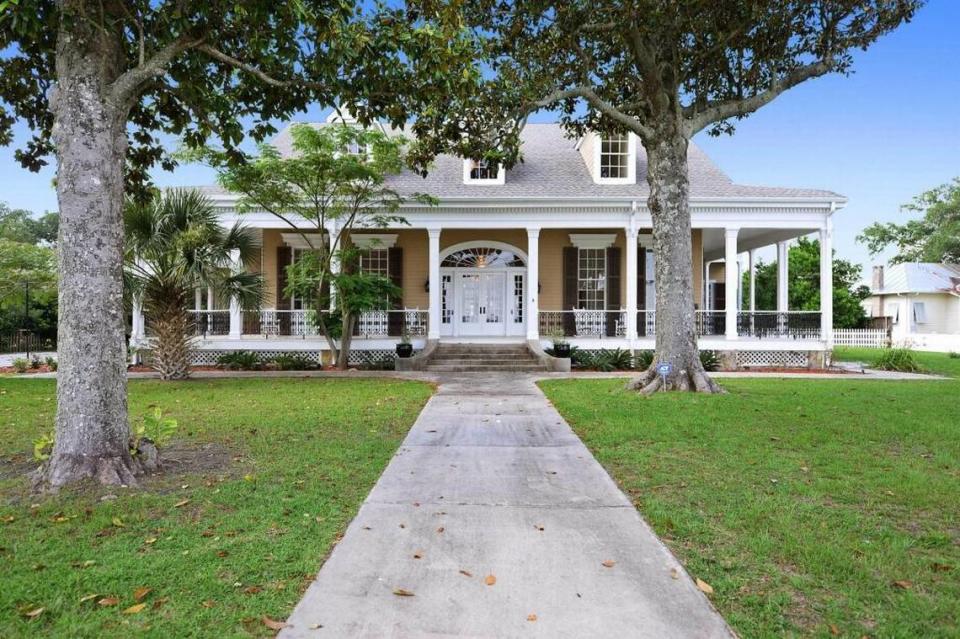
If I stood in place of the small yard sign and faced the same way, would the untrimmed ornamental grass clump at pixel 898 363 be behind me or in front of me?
behind

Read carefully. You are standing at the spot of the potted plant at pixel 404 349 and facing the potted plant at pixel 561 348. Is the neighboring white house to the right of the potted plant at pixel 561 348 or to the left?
left

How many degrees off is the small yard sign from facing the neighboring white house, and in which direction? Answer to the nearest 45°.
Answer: approximately 135° to its left

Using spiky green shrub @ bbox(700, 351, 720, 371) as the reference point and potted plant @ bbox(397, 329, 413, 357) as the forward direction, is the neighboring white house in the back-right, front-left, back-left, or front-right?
back-right

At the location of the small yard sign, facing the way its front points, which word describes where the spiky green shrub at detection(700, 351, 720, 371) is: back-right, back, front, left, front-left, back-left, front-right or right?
back

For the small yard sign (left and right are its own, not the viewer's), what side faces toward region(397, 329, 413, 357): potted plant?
right

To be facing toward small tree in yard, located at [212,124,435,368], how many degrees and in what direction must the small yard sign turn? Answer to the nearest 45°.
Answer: approximately 90° to its right

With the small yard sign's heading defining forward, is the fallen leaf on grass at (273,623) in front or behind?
in front

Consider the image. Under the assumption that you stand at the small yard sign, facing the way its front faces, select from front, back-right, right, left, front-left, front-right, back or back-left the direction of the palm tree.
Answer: right

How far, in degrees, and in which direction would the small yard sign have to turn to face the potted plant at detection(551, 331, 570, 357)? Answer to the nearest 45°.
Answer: approximately 135° to its right

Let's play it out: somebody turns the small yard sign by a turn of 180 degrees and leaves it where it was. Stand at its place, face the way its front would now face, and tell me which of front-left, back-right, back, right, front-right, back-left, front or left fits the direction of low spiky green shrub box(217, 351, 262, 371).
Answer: left

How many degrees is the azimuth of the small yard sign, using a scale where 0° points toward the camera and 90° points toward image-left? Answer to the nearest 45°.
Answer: approximately 0°

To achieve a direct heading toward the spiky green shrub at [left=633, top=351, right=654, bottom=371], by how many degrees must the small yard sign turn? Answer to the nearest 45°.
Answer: approximately 180°
